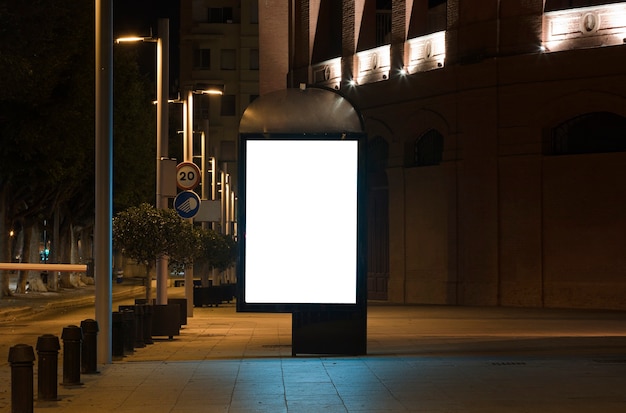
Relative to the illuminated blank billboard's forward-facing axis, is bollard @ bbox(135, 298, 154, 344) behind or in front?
behind

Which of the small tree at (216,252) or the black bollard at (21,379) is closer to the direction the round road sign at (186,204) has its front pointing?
the black bollard

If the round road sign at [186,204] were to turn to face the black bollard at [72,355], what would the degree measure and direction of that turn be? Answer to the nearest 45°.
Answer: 0° — it already faces it

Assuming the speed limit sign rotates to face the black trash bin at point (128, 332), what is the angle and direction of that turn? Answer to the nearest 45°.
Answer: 0° — it already faces it

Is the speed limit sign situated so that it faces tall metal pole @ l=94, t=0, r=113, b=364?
yes

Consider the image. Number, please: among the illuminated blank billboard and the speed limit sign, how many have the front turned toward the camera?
2

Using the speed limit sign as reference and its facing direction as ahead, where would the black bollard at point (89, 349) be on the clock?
The black bollard is roughly at 12 o'clock from the speed limit sign.

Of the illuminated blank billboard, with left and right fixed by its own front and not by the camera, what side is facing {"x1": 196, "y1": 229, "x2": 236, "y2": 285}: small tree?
back

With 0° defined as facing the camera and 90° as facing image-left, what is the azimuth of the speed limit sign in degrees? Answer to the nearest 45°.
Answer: approximately 0°
